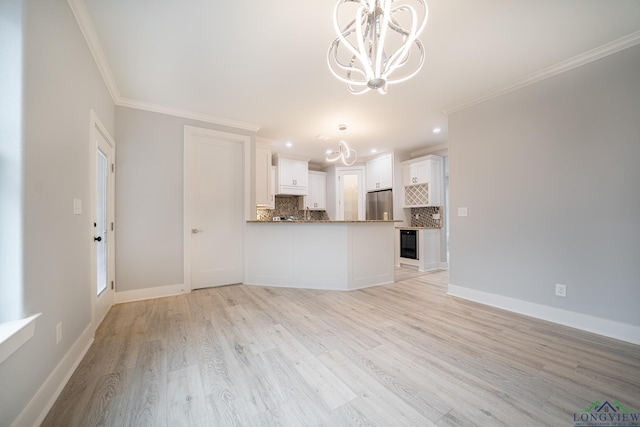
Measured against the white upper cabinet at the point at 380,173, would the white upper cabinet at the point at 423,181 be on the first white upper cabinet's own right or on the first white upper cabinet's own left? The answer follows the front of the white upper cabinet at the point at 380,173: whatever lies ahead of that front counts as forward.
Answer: on the first white upper cabinet's own left

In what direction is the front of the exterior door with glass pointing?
to the viewer's right

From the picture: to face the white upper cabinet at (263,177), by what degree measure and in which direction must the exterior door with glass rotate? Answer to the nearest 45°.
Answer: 0° — it already faces it

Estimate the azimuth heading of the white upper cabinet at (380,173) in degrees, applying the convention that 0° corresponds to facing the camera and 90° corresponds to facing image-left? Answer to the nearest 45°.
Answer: approximately 45°

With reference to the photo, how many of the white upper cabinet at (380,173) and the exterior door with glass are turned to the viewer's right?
1

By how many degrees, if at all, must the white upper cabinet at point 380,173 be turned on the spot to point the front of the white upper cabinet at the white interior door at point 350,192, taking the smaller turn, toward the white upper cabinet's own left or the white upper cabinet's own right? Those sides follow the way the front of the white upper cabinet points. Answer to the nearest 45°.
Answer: approximately 45° to the white upper cabinet's own right

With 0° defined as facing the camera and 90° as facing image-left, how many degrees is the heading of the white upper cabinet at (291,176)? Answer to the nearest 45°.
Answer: approximately 315°

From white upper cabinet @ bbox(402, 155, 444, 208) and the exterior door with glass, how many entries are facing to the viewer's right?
1

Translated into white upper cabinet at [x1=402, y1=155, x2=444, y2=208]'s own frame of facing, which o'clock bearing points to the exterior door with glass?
The exterior door with glass is roughly at 12 o'clock from the white upper cabinet.

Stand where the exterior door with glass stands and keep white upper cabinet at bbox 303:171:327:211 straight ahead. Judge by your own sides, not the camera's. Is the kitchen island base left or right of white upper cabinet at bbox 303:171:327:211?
right

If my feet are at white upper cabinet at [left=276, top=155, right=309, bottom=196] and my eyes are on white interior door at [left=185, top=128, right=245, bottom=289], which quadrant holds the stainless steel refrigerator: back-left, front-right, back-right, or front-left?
back-left

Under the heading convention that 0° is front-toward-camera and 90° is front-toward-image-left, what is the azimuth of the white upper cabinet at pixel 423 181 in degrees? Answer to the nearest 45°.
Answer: approximately 45°
